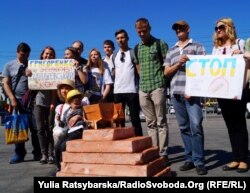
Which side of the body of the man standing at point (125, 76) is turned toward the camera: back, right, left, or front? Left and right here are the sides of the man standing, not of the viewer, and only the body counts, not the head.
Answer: front

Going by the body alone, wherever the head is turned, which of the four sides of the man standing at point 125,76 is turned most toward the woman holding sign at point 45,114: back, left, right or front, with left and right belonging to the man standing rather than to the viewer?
right

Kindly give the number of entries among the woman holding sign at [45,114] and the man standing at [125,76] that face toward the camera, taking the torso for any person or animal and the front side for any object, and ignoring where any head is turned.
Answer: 2

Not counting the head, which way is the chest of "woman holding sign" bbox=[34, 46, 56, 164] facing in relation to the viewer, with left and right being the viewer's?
facing the viewer

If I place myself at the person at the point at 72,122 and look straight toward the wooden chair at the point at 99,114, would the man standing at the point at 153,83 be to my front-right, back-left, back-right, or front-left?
front-left

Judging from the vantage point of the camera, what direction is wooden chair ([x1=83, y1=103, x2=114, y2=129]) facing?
facing the viewer and to the left of the viewer

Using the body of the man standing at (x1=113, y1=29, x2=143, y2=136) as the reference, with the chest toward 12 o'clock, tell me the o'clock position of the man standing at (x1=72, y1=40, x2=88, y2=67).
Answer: the man standing at (x1=72, y1=40, x2=88, y2=67) is roughly at 4 o'clock from the man standing at (x1=113, y1=29, x2=143, y2=136).

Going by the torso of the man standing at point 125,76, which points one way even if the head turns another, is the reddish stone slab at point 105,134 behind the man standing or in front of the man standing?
in front

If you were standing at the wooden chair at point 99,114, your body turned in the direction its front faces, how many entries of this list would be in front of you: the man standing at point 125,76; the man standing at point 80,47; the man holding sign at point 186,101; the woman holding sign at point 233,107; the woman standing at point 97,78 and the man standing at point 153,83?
0

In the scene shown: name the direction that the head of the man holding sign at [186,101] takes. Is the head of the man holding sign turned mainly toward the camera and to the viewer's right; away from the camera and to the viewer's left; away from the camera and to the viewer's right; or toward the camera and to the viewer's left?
toward the camera and to the viewer's left

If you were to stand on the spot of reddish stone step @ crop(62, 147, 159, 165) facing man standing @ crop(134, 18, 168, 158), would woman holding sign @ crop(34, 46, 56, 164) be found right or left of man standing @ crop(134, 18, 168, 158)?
left

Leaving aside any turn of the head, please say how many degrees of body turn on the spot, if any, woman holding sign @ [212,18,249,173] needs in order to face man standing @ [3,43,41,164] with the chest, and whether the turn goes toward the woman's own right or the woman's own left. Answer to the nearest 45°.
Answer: approximately 45° to the woman's own right

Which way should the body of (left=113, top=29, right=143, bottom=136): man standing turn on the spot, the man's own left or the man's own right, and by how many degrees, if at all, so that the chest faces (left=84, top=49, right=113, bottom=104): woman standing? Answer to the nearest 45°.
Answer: approximately 90° to the man's own right

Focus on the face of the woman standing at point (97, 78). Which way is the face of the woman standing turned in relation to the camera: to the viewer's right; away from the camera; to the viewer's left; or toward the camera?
toward the camera

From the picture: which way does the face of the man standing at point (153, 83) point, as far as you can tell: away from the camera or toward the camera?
toward the camera
